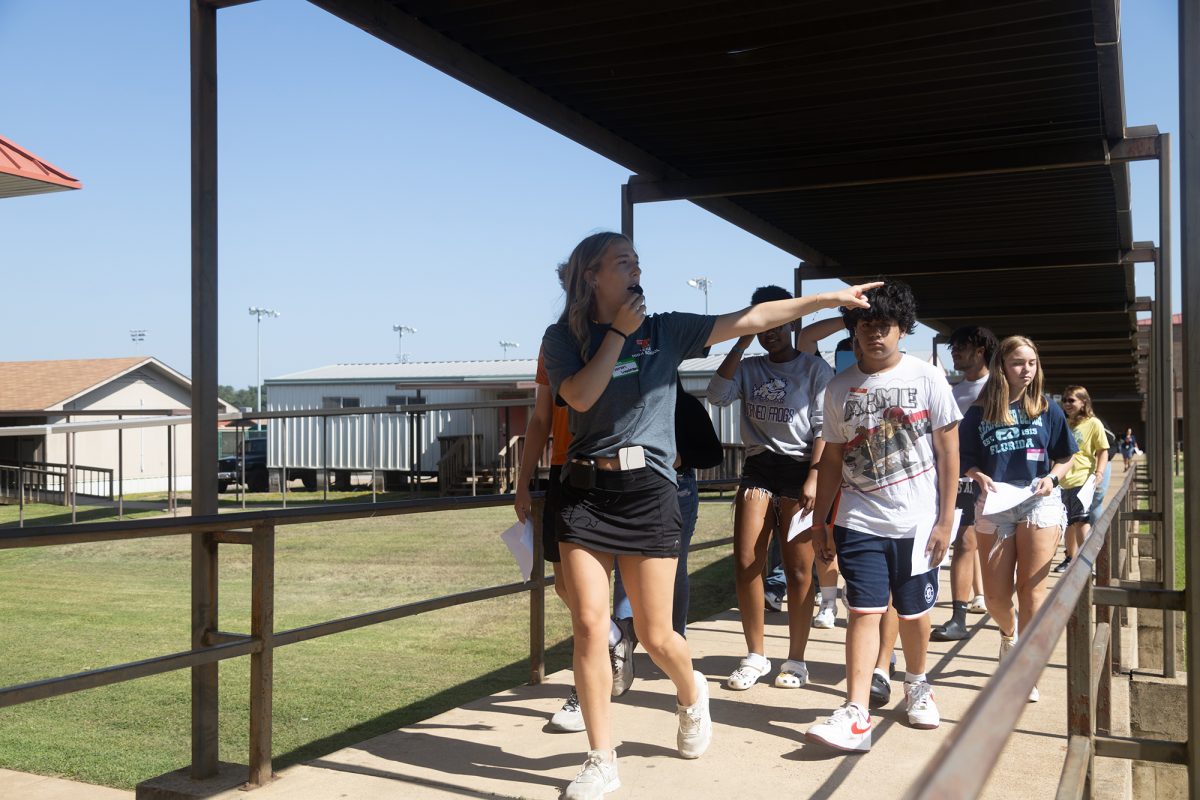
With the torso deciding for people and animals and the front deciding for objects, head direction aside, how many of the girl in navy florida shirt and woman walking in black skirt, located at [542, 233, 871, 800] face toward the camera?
2

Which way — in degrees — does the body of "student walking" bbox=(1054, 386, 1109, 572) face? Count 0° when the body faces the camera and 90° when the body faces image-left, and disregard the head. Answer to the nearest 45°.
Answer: approximately 45°

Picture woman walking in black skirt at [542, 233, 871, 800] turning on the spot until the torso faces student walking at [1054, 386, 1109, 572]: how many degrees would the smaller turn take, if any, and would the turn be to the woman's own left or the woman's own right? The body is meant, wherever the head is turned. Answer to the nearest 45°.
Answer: approximately 135° to the woman's own left

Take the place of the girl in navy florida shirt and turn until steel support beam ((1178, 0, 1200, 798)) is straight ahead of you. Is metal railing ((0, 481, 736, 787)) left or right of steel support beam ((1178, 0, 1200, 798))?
right

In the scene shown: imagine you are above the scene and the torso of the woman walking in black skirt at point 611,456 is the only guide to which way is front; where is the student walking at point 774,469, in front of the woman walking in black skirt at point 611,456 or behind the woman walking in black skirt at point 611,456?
behind

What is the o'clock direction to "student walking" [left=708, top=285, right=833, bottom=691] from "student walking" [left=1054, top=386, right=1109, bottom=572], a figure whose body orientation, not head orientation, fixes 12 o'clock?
"student walking" [left=708, top=285, right=833, bottom=691] is roughly at 11 o'clock from "student walking" [left=1054, top=386, right=1109, bottom=572].

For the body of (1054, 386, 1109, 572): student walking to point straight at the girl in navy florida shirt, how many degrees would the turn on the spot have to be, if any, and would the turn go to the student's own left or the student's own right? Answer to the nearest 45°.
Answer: approximately 45° to the student's own left

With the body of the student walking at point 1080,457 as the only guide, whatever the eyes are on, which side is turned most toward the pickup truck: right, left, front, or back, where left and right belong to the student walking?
right

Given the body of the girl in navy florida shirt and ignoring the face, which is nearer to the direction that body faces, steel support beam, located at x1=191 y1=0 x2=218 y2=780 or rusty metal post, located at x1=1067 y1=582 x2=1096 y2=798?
the rusty metal post

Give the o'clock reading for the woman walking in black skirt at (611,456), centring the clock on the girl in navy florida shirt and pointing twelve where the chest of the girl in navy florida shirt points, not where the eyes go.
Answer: The woman walking in black skirt is roughly at 1 o'clock from the girl in navy florida shirt.

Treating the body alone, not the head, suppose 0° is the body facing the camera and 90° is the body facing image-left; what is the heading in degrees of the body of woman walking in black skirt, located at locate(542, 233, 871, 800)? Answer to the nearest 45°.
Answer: approximately 0°
